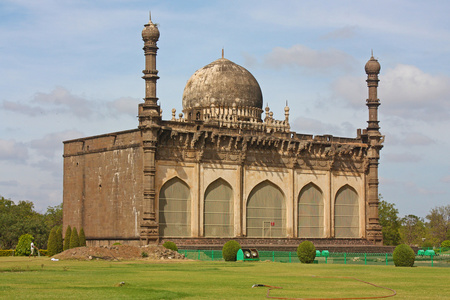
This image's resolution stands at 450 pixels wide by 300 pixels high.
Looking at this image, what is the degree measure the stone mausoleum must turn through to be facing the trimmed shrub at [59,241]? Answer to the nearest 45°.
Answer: approximately 135° to its right

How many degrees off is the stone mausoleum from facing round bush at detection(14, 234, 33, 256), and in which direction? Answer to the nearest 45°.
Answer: approximately 135° to its right

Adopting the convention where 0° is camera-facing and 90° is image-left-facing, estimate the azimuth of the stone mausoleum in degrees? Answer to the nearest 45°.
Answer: approximately 315°

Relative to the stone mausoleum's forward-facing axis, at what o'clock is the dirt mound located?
The dirt mound is roughly at 2 o'clock from the stone mausoleum.

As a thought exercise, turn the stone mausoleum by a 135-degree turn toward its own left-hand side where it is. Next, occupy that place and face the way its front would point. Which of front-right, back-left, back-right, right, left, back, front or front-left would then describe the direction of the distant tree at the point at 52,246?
left

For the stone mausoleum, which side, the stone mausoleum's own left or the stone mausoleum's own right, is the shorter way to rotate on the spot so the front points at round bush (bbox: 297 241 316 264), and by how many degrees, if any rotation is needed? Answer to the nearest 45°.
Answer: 0° — it already faces it

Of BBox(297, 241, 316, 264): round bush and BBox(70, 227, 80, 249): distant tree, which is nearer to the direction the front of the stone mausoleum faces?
the round bush

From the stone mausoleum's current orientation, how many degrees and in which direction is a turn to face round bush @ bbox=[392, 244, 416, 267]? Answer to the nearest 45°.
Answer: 0° — it already faces it

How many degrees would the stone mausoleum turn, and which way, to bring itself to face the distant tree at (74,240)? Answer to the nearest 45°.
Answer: approximately 135° to its right
